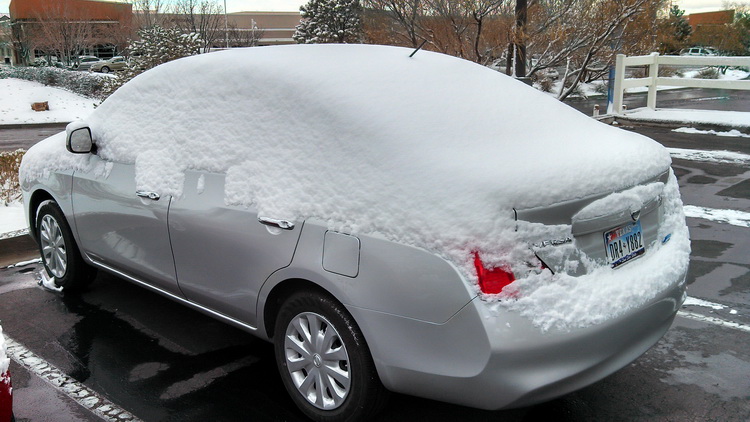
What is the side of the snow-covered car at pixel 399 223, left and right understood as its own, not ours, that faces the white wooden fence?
right

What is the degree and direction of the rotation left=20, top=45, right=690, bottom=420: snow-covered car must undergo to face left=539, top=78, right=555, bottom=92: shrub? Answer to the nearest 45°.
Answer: approximately 45° to its right

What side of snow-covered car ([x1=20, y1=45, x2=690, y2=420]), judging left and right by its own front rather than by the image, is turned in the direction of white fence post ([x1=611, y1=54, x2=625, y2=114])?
right

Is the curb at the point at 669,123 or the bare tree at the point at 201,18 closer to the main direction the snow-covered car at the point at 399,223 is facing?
the bare tree

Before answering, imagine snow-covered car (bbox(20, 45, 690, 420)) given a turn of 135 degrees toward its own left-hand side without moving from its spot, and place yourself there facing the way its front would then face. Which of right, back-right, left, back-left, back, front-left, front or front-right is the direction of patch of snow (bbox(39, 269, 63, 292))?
back-right

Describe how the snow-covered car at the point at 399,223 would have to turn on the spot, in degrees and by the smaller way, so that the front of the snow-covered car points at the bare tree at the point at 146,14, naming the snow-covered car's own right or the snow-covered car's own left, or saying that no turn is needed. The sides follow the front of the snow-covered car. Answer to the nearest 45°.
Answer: approximately 45° to the snow-covered car's own right

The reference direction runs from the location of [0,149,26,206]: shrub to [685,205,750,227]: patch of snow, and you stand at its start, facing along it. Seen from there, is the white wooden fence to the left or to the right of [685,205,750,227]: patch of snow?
left

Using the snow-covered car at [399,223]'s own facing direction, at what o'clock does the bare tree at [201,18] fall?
The bare tree is roughly at 1 o'clock from the snow-covered car.

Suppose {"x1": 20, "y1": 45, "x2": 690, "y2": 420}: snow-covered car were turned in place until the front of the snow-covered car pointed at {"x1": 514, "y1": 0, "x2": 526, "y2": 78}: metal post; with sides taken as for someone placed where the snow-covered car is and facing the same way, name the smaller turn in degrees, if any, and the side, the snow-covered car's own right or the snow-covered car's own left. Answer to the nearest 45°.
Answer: approximately 45° to the snow-covered car's own right

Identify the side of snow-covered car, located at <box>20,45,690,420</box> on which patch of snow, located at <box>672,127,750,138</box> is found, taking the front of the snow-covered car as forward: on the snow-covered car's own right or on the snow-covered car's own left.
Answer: on the snow-covered car's own right

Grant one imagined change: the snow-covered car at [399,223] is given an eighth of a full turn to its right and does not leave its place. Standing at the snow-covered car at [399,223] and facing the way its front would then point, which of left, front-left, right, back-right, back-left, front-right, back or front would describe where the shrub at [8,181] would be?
front-left

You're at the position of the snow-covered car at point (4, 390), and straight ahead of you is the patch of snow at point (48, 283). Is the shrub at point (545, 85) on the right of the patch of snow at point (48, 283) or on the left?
right

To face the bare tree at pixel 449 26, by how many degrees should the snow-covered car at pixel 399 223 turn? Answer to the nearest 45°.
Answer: approximately 45° to its right

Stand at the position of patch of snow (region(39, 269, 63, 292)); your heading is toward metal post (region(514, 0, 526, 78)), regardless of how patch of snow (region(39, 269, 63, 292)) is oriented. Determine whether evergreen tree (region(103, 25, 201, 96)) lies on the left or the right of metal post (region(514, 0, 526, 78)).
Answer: left

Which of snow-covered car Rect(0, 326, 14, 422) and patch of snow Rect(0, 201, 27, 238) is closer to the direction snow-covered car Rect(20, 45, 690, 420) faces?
the patch of snow

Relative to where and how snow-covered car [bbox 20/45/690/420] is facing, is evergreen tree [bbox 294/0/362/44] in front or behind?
in front

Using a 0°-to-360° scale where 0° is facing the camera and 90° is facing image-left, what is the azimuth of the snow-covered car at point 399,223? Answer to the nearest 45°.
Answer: approximately 135°

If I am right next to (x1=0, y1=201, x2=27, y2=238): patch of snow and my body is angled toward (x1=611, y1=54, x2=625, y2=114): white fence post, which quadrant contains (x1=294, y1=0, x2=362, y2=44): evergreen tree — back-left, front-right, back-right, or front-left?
front-left
